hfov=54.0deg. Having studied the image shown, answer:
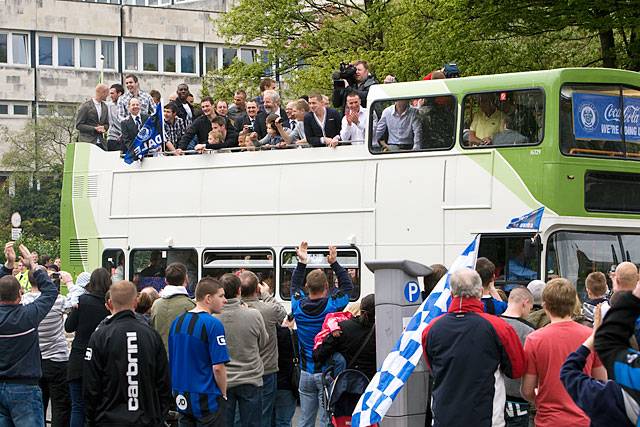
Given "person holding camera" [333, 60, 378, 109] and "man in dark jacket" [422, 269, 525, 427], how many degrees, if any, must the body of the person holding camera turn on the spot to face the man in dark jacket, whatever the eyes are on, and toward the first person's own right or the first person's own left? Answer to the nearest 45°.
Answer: approximately 90° to the first person's own left

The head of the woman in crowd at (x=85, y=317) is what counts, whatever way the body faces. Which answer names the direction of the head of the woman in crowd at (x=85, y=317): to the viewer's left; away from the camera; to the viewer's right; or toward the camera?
away from the camera

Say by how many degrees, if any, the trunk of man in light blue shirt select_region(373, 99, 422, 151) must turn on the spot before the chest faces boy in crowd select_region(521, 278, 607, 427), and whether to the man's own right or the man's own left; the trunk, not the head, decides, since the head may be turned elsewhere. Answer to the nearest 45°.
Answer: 0° — they already face them

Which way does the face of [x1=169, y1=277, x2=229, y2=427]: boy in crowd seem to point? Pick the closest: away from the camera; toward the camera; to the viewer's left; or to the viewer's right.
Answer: to the viewer's right

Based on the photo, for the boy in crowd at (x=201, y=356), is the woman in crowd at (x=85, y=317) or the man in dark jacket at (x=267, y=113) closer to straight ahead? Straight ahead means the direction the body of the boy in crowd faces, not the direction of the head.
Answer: the man in dark jacket

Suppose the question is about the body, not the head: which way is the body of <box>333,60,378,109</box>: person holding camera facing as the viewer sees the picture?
to the viewer's left

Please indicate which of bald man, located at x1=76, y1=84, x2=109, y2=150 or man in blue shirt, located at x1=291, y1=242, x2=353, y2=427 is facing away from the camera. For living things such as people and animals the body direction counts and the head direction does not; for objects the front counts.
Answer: the man in blue shirt

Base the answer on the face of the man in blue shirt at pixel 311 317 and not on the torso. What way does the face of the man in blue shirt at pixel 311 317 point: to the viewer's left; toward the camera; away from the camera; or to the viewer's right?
away from the camera

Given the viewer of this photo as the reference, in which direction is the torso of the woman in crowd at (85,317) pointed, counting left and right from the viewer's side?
facing away from the viewer and to the right of the viewer

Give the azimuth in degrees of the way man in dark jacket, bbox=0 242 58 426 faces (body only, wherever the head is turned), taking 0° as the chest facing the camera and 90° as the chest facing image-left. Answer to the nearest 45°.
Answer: approximately 180°

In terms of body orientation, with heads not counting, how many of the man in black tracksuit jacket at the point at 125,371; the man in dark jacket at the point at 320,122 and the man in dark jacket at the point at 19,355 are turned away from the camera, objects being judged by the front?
2

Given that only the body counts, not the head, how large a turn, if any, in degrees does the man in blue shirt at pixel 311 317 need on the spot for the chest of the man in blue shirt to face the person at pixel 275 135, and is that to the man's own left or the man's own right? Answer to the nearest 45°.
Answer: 0° — they already face them
